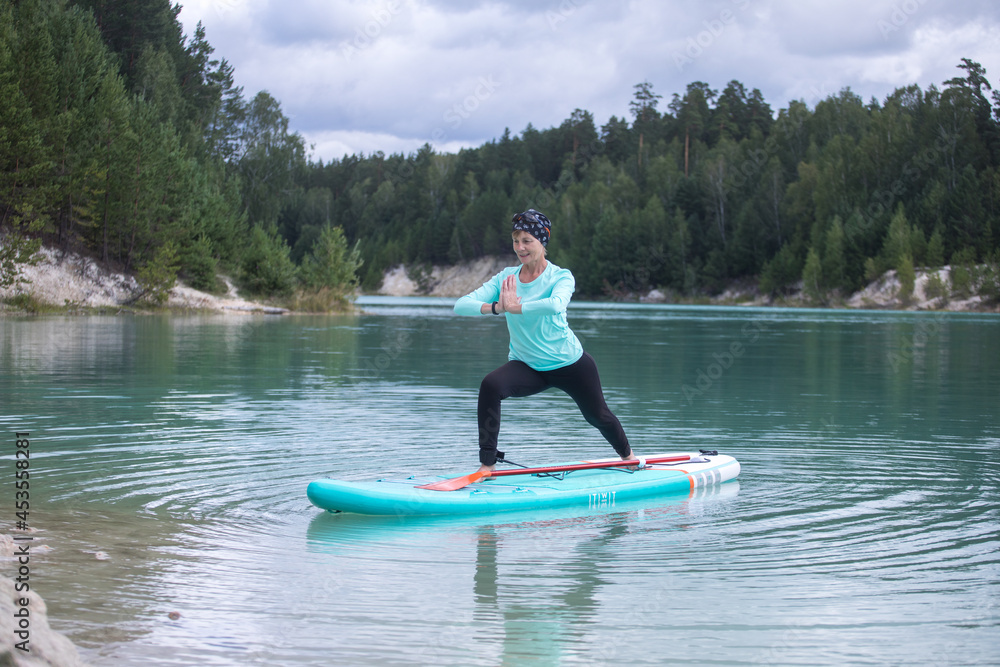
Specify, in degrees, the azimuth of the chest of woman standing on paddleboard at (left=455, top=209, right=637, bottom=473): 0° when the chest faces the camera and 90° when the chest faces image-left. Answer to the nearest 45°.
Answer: approximately 45°
